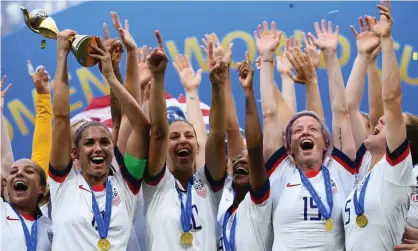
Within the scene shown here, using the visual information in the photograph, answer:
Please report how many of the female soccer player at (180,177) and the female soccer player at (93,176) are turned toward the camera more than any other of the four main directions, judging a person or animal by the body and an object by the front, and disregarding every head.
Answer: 2

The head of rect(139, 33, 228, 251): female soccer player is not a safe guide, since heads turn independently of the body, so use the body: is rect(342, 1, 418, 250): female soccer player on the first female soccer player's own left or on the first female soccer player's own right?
on the first female soccer player's own left

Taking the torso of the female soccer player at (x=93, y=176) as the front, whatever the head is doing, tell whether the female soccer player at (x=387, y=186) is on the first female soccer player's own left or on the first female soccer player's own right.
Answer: on the first female soccer player's own left

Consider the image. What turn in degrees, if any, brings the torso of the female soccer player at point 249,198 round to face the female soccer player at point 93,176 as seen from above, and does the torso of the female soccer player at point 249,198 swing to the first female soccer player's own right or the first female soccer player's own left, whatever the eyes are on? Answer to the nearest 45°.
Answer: approximately 45° to the first female soccer player's own right

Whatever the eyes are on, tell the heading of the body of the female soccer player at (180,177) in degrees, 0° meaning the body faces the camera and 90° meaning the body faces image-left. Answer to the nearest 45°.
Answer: approximately 0°

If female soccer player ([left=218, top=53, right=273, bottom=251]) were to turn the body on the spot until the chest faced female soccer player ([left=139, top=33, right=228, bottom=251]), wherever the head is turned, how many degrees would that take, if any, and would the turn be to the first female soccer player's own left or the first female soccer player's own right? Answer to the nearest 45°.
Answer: approximately 45° to the first female soccer player's own right

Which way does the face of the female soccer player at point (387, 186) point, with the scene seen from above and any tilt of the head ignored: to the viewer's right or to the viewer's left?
to the viewer's left

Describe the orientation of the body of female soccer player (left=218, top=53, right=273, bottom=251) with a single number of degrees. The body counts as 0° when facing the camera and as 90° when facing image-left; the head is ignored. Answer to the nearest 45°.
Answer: approximately 45°

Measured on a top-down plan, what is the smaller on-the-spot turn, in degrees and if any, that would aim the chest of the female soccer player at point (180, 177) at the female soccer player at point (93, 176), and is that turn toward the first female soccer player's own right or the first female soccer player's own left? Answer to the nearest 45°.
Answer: approximately 90° to the first female soccer player's own right
